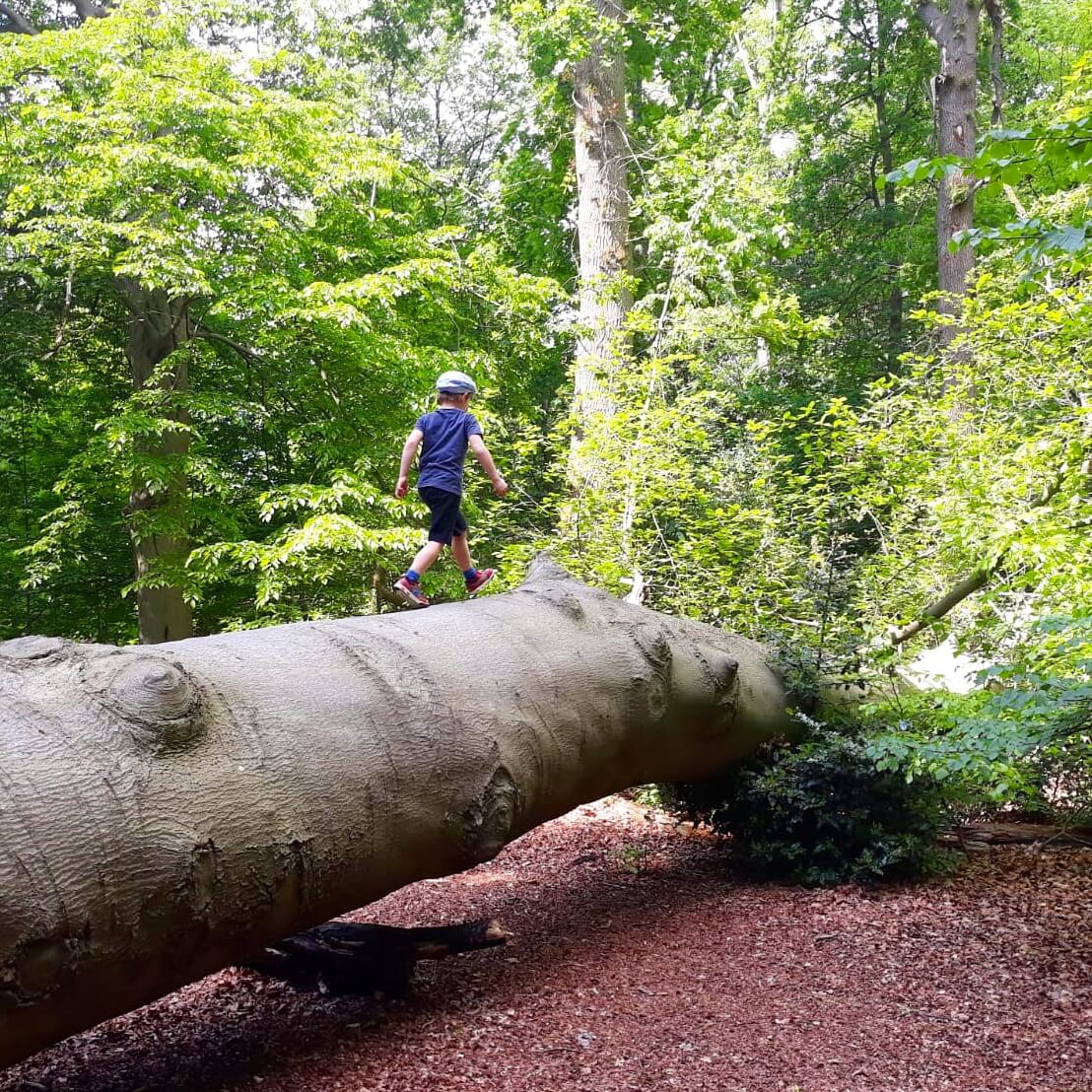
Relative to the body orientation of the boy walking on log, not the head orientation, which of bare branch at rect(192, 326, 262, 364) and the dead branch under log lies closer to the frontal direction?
the bare branch

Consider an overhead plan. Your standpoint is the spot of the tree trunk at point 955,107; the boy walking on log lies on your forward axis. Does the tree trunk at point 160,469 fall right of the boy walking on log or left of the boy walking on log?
right

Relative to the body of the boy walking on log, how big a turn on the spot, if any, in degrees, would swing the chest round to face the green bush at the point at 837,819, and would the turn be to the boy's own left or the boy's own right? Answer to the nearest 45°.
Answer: approximately 45° to the boy's own right

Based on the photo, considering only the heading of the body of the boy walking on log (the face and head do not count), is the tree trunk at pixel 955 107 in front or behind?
in front

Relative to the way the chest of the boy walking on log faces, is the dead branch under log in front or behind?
behind

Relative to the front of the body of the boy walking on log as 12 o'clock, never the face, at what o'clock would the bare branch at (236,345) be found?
The bare branch is roughly at 10 o'clock from the boy walking on log.

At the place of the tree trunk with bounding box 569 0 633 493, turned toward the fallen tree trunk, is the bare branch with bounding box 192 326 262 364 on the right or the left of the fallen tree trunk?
right

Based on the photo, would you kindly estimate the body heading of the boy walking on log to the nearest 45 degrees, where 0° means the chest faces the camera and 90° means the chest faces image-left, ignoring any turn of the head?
approximately 225°

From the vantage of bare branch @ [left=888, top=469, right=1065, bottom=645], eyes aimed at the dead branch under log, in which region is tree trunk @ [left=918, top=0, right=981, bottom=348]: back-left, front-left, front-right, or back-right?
back-right
